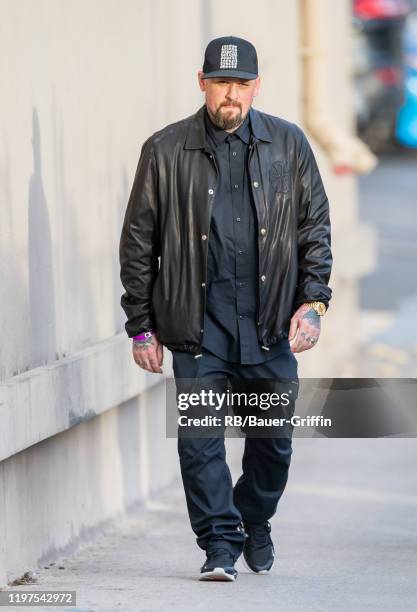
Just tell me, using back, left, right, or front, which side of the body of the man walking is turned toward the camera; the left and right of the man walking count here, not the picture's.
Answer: front

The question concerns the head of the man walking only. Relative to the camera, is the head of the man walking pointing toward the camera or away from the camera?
toward the camera

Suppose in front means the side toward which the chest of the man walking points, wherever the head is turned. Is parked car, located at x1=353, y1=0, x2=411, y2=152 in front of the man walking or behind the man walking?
behind
